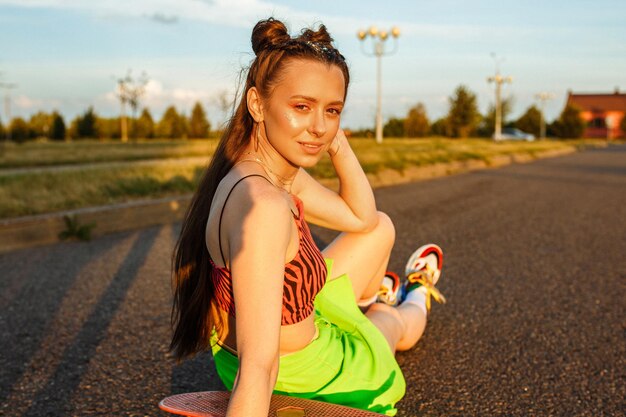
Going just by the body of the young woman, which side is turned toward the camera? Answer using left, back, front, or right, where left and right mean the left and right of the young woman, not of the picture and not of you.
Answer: right
